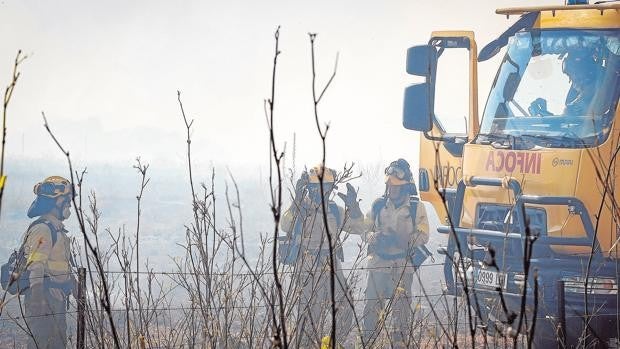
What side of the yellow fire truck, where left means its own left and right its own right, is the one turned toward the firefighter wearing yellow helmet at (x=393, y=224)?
right

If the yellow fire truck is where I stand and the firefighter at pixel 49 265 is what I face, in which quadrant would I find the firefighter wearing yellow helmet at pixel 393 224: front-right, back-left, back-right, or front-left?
front-right

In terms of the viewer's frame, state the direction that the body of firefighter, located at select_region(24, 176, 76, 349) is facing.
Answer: to the viewer's right

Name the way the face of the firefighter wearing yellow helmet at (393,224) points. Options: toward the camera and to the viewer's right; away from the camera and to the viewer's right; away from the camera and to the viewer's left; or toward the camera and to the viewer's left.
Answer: toward the camera and to the viewer's left

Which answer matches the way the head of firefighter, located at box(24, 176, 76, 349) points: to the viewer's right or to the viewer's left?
to the viewer's right

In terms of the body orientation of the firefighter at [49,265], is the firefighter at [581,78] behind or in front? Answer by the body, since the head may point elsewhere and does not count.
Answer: in front

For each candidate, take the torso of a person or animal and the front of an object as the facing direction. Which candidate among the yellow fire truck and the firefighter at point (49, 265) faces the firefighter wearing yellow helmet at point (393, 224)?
the firefighter

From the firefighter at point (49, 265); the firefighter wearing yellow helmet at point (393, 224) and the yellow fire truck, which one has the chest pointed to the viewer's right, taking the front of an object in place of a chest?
the firefighter

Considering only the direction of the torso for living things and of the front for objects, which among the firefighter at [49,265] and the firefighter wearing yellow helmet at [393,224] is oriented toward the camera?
the firefighter wearing yellow helmet

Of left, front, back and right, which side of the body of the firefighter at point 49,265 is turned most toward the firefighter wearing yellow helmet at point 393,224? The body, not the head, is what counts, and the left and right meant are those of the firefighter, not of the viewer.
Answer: front

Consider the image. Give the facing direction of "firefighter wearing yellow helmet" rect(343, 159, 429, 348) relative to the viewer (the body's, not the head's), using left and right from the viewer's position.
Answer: facing the viewer

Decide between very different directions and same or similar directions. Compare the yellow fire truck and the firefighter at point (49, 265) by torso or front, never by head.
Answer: very different directions

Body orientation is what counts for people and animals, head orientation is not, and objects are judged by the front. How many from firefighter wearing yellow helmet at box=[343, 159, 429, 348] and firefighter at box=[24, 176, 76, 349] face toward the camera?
1
